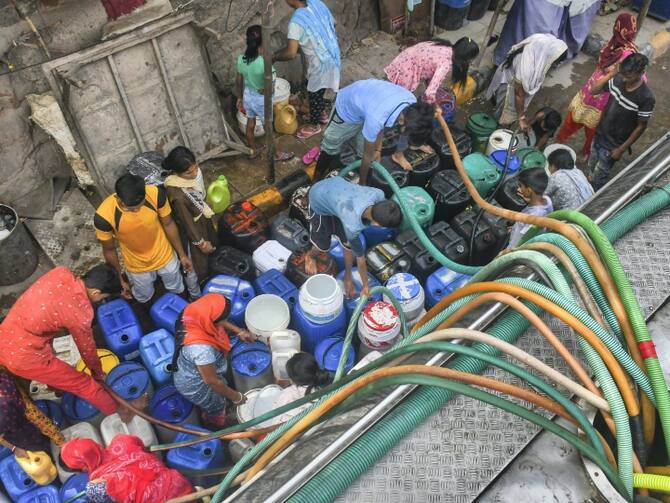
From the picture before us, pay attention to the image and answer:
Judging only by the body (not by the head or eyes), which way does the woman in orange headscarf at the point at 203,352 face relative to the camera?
to the viewer's right

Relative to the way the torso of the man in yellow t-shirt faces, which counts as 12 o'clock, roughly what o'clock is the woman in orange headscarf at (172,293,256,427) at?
The woman in orange headscarf is roughly at 12 o'clock from the man in yellow t-shirt.

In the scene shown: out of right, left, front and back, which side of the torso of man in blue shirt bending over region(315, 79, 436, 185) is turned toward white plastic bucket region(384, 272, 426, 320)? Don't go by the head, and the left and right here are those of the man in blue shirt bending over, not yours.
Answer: right

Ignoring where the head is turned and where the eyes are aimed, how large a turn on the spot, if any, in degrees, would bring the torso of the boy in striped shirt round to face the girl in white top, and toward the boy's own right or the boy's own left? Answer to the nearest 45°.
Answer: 0° — they already face them

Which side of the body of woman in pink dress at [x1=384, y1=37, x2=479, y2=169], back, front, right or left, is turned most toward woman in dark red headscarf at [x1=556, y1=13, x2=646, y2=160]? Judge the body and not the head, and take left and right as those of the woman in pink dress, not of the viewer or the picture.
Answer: front

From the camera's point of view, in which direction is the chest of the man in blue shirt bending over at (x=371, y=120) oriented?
to the viewer's right

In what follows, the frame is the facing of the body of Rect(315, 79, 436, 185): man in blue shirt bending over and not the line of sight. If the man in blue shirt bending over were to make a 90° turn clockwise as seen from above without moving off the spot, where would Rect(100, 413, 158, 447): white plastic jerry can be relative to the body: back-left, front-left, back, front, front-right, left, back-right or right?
front-right

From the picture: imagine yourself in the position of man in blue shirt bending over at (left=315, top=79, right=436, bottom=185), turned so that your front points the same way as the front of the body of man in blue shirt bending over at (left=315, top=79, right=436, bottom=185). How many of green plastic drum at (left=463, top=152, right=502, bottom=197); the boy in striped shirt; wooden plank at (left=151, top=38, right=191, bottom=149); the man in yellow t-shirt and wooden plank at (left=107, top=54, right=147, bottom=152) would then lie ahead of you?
2

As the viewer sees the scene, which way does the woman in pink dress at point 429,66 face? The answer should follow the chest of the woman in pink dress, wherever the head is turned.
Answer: to the viewer's right
